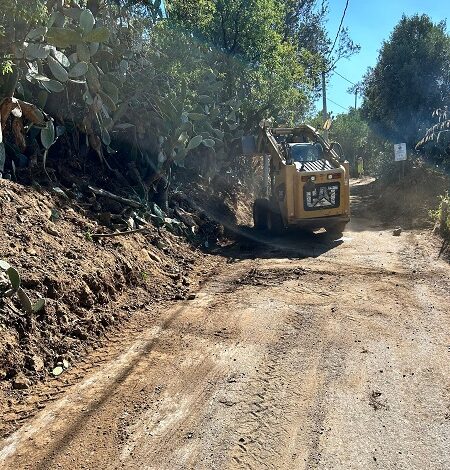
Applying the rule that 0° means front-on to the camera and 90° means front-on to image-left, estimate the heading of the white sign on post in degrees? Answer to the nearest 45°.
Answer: approximately 0°

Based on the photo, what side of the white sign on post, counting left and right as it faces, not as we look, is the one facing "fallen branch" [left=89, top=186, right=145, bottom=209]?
front

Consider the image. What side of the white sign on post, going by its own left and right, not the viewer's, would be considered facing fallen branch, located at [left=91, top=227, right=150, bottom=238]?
front

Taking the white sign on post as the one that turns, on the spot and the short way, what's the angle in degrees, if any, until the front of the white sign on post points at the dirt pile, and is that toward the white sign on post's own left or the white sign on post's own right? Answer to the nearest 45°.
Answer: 0° — it already faces it
